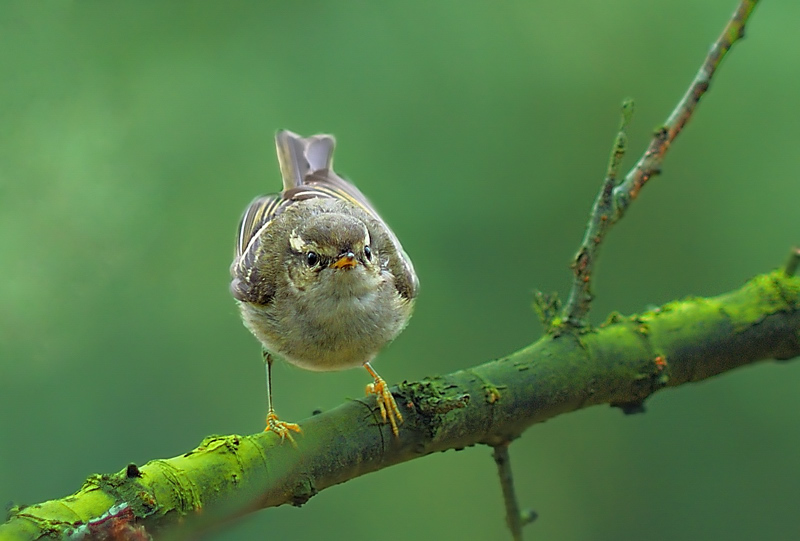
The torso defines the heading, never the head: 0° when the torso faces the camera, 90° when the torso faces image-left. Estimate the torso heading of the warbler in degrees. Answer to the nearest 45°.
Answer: approximately 0°
